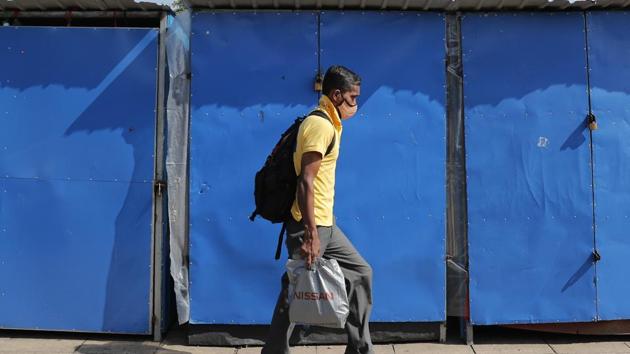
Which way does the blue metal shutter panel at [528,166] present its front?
toward the camera

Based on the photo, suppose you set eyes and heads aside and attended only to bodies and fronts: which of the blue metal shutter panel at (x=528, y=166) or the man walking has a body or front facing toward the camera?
the blue metal shutter panel

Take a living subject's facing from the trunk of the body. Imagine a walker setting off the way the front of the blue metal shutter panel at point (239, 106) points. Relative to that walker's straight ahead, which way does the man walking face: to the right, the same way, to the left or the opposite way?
to the left

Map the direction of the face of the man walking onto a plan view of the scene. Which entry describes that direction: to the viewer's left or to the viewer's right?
to the viewer's right

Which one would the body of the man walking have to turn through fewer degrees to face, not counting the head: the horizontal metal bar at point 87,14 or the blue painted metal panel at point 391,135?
the blue painted metal panel

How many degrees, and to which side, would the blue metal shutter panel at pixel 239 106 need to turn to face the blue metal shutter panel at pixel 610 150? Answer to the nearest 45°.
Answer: approximately 90° to its left

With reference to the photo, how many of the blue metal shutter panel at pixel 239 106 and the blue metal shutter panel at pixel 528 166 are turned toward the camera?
2

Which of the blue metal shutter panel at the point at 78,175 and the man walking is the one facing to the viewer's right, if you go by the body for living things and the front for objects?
the man walking

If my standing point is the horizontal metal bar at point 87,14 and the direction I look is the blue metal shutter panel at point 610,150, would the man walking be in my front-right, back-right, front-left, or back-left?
front-right

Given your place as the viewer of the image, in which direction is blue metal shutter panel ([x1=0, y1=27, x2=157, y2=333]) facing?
facing the viewer

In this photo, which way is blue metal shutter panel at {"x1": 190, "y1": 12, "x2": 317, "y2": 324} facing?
toward the camera

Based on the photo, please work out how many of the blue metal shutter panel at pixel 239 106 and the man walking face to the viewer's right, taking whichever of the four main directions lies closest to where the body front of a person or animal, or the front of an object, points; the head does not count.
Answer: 1

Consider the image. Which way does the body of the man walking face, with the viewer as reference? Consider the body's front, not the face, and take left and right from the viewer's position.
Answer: facing to the right of the viewer

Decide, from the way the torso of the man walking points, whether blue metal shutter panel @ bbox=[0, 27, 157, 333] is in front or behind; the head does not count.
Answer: behind

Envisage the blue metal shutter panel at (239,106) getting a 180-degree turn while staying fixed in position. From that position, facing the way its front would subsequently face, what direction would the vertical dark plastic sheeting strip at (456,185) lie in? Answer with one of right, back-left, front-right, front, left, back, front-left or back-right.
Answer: right

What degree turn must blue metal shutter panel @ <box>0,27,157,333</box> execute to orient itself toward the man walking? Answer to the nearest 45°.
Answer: approximately 45° to its left

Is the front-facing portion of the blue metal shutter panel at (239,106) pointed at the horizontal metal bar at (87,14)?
no
